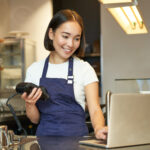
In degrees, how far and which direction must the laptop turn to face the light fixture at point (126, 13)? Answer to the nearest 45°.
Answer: approximately 45° to its right

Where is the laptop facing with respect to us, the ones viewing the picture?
facing away from the viewer and to the left of the viewer

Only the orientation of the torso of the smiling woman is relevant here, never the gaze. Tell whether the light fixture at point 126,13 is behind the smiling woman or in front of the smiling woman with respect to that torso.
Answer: behind

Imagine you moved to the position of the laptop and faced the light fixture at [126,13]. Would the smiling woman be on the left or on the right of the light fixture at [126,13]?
left

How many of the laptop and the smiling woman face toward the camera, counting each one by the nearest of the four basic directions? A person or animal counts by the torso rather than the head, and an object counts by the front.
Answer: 1

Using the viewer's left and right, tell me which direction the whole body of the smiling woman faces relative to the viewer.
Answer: facing the viewer

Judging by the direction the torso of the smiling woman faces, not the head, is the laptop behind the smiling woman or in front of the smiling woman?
in front
